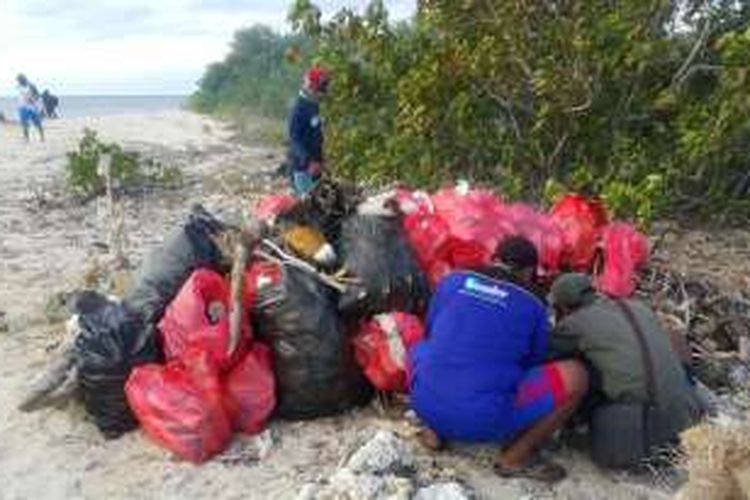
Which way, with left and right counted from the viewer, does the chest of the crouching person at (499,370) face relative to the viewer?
facing away from the viewer and to the right of the viewer

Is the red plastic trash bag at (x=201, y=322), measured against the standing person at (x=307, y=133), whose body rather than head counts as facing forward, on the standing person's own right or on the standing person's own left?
on the standing person's own right

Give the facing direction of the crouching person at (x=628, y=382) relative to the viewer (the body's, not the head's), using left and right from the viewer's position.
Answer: facing away from the viewer and to the left of the viewer

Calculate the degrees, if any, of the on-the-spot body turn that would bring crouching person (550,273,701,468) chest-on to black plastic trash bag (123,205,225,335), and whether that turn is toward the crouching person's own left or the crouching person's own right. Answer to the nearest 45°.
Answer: approximately 45° to the crouching person's own left

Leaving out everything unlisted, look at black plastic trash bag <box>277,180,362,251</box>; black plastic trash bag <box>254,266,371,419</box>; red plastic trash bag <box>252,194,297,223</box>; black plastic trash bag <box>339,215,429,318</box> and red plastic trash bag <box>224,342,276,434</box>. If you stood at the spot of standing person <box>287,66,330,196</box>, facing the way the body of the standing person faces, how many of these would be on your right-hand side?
5

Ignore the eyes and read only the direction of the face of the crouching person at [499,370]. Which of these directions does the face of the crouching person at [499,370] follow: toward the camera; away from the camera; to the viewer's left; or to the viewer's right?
away from the camera

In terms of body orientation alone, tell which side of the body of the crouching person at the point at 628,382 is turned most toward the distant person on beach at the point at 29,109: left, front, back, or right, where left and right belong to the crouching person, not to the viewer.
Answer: front
